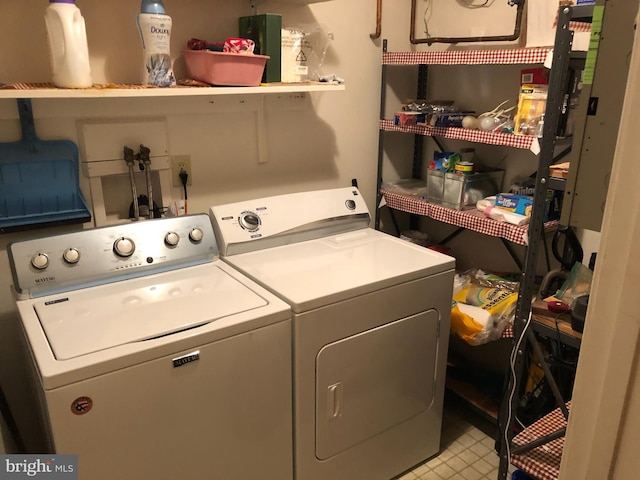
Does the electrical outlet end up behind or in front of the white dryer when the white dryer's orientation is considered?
behind

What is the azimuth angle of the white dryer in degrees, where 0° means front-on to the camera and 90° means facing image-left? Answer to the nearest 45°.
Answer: approximately 315°

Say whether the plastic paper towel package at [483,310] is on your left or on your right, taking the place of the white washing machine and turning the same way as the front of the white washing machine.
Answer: on your left

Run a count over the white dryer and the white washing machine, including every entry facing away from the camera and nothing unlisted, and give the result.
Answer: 0
